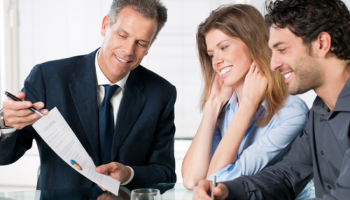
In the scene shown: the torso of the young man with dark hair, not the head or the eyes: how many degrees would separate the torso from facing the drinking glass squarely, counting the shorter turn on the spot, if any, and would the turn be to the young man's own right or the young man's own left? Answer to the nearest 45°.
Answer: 0° — they already face it

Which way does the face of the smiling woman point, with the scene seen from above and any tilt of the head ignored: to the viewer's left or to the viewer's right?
to the viewer's left

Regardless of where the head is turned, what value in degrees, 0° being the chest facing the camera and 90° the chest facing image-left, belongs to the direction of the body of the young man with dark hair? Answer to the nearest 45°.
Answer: approximately 45°

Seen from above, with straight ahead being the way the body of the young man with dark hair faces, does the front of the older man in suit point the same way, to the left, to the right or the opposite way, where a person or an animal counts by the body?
to the left

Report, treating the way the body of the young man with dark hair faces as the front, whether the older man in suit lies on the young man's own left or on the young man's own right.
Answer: on the young man's own right

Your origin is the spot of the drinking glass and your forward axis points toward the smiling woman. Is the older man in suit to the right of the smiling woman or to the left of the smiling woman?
left

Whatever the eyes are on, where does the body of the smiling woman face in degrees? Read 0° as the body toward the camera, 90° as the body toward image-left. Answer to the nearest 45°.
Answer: approximately 45°

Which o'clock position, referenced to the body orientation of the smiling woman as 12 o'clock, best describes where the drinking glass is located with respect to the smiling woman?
The drinking glass is roughly at 11 o'clock from the smiling woman.

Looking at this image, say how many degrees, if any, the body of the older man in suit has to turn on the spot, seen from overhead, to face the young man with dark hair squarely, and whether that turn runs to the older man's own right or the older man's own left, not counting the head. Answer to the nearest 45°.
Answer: approximately 45° to the older man's own left

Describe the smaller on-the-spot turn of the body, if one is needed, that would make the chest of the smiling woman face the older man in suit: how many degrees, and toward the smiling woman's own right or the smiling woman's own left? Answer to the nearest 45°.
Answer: approximately 45° to the smiling woman's own right
